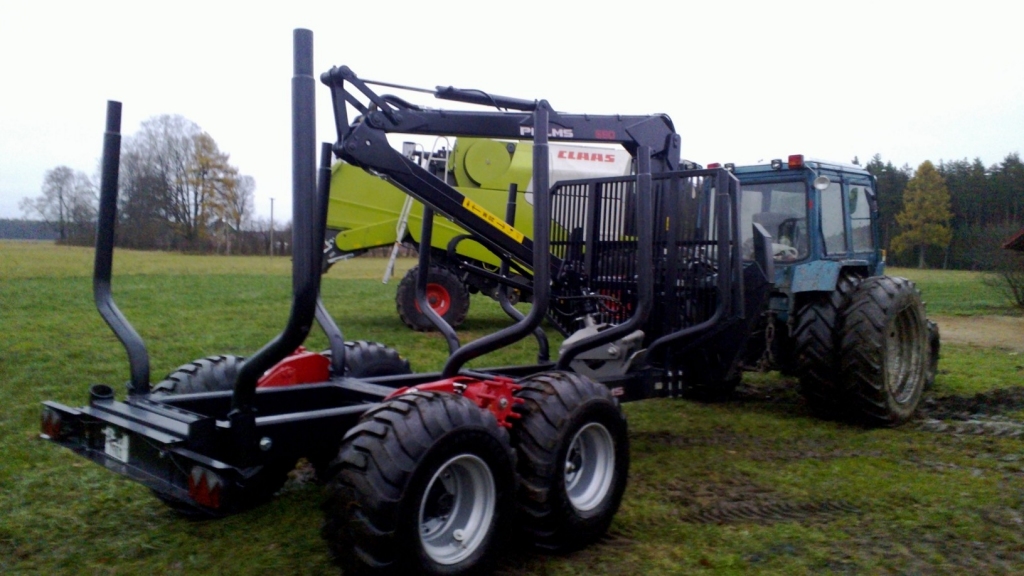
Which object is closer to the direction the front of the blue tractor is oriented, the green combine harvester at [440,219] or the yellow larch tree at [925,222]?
the yellow larch tree

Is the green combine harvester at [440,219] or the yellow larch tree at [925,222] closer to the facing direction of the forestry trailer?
the yellow larch tree

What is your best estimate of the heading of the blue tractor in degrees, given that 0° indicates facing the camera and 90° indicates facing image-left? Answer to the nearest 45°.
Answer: approximately 225°

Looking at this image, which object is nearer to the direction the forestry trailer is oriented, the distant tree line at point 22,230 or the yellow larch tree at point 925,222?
the yellow larch tree

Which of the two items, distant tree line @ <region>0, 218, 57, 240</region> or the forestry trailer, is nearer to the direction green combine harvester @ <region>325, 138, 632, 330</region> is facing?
the distant tree line

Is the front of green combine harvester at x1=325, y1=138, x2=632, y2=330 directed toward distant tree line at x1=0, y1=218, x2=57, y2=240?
no

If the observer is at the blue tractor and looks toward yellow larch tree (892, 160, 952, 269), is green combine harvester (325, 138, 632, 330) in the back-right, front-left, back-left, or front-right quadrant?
front-left

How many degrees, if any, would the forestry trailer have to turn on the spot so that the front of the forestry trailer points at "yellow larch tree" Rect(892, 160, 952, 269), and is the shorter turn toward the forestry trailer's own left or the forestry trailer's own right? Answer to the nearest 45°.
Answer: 0° — it already faces it

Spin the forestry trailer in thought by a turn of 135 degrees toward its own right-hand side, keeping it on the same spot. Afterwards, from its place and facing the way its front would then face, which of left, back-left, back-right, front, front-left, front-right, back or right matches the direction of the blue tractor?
back-left

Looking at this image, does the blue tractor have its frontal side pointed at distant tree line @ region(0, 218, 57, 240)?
no

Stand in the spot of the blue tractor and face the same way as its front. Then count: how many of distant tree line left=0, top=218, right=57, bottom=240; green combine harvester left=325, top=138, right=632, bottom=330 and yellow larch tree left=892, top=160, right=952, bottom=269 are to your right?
0

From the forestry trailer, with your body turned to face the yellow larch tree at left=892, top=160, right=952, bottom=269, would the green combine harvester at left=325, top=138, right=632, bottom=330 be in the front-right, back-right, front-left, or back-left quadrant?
front-left

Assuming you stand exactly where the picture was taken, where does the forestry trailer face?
facing away from the viewer and to the right of the viewer

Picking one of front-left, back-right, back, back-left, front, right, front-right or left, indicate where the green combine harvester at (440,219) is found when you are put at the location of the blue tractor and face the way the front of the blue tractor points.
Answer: left

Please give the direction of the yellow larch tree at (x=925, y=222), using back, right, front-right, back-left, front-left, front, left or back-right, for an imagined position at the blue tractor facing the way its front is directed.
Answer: front-left
